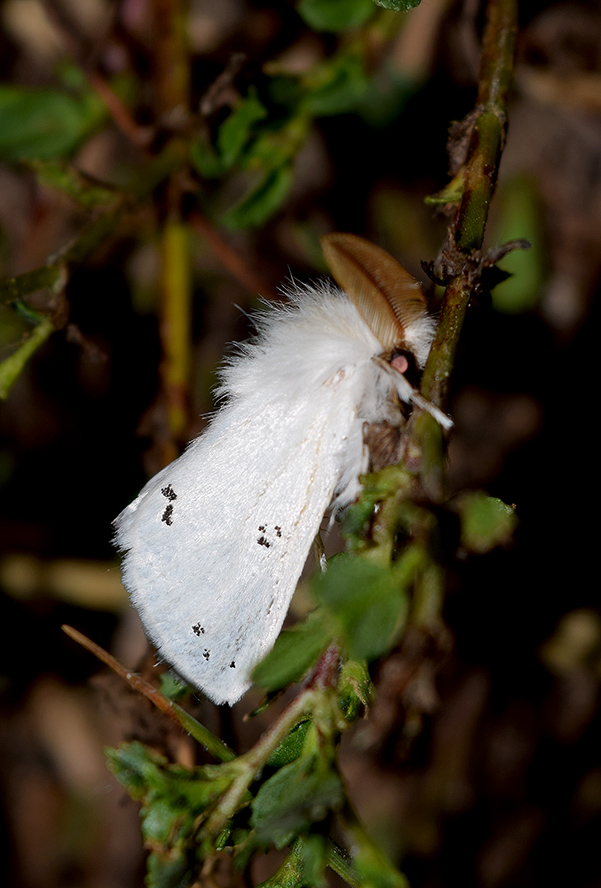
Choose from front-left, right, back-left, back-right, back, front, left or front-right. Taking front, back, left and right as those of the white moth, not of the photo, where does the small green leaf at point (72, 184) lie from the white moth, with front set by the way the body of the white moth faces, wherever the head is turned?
left

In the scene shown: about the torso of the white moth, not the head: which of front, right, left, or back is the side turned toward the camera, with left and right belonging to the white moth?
right

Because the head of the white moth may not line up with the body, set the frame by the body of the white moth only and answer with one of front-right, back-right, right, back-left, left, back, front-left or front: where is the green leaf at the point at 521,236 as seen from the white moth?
front-left
